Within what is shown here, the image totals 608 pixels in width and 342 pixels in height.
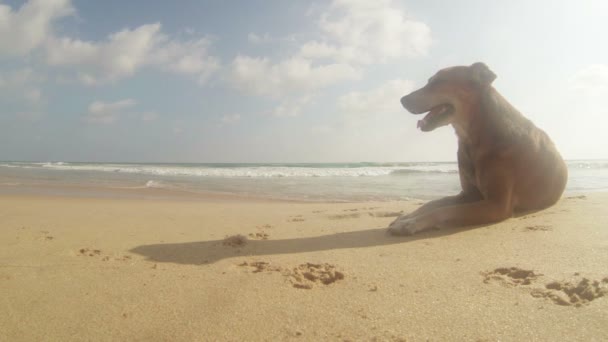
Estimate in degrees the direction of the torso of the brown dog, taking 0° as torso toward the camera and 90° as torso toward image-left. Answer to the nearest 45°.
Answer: approximately 90°
